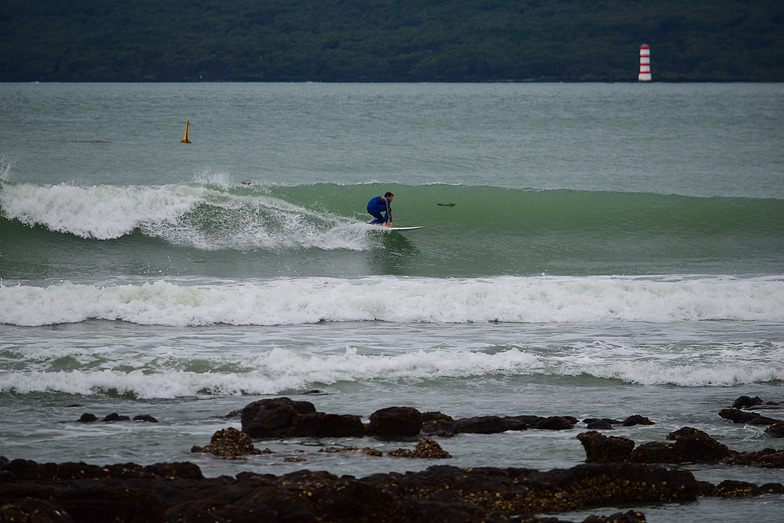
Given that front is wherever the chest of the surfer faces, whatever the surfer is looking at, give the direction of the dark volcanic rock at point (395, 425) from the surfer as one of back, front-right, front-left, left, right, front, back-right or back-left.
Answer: right

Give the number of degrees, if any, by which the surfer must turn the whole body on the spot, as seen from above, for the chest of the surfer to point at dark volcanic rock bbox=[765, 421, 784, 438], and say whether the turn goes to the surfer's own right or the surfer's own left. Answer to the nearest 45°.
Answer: approximately 90° to the surfer's own right

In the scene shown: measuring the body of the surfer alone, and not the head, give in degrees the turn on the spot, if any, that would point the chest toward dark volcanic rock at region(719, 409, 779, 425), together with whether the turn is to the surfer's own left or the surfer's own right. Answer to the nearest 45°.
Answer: approximately 90° to the surfer's own right

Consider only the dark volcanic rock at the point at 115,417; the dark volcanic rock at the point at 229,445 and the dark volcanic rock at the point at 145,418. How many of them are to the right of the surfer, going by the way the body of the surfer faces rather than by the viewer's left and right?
3

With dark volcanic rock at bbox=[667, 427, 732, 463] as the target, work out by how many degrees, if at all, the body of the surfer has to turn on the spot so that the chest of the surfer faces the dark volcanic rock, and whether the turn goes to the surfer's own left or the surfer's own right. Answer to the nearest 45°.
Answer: approximately 90° to the surfer's own right

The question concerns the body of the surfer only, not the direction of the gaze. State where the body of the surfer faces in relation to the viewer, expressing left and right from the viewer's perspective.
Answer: facing to the right of the viewer

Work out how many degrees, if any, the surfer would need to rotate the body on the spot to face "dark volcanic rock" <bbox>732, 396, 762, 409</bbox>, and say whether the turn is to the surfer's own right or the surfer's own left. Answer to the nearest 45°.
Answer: approximately 90° to the surfer's own right

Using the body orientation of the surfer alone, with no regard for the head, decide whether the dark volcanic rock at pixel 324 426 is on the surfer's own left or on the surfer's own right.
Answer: on the surfer's own right
